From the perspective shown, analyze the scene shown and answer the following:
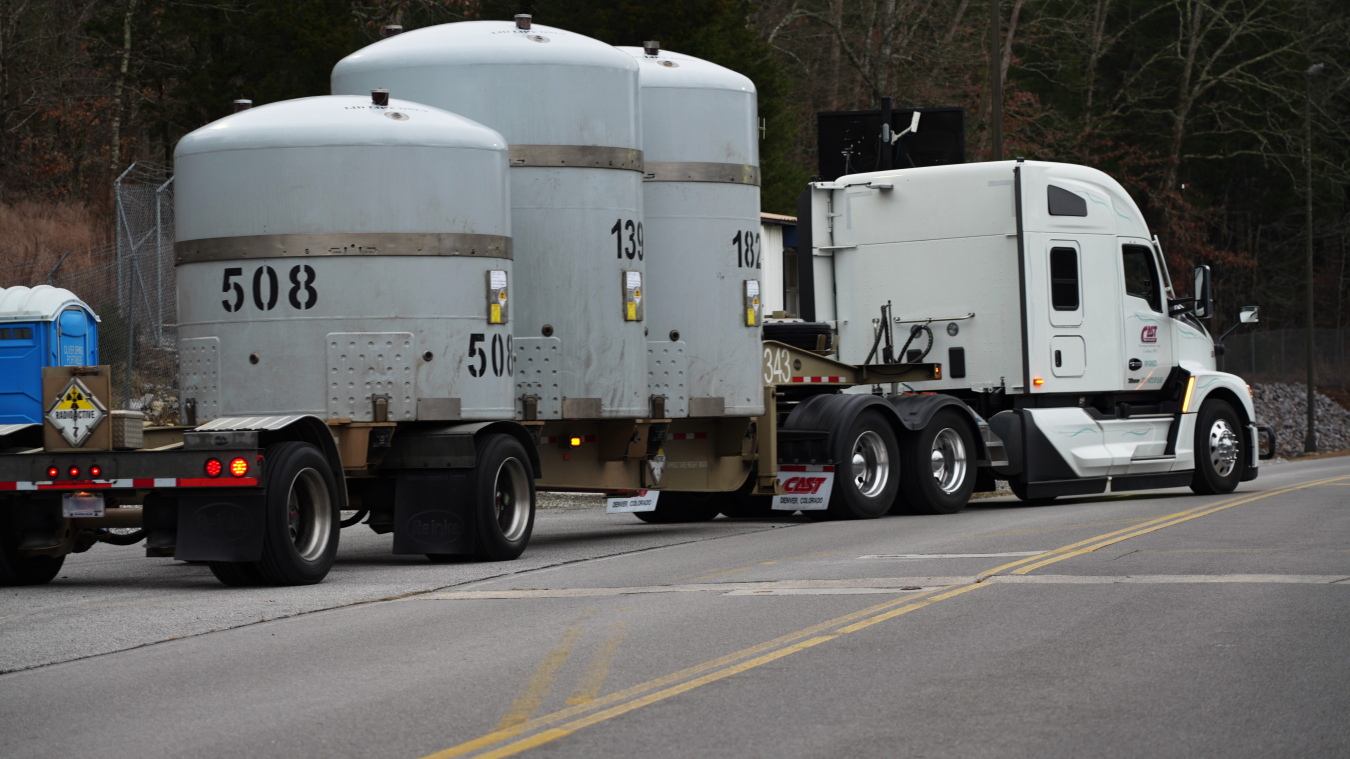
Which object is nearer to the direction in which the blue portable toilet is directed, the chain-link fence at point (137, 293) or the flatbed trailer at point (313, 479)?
the flatbed trailer

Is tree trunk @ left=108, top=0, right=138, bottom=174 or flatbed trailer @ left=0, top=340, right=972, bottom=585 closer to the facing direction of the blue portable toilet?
the flatbed trailer

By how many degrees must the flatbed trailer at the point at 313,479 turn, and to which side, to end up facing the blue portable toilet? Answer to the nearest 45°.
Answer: approximately 90° to its left

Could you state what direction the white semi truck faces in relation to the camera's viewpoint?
facing away from the viewer and to the right of the viewer

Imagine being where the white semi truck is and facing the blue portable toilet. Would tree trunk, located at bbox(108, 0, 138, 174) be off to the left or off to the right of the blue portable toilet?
right

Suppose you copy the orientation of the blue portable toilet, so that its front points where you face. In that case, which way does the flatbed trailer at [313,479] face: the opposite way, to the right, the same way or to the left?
to the left

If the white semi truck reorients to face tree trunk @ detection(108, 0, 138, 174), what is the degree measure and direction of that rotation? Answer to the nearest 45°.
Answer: approximately 90° to its left

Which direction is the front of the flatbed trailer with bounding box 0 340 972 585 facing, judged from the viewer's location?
facing away from the viewer and to the right of the viewer
